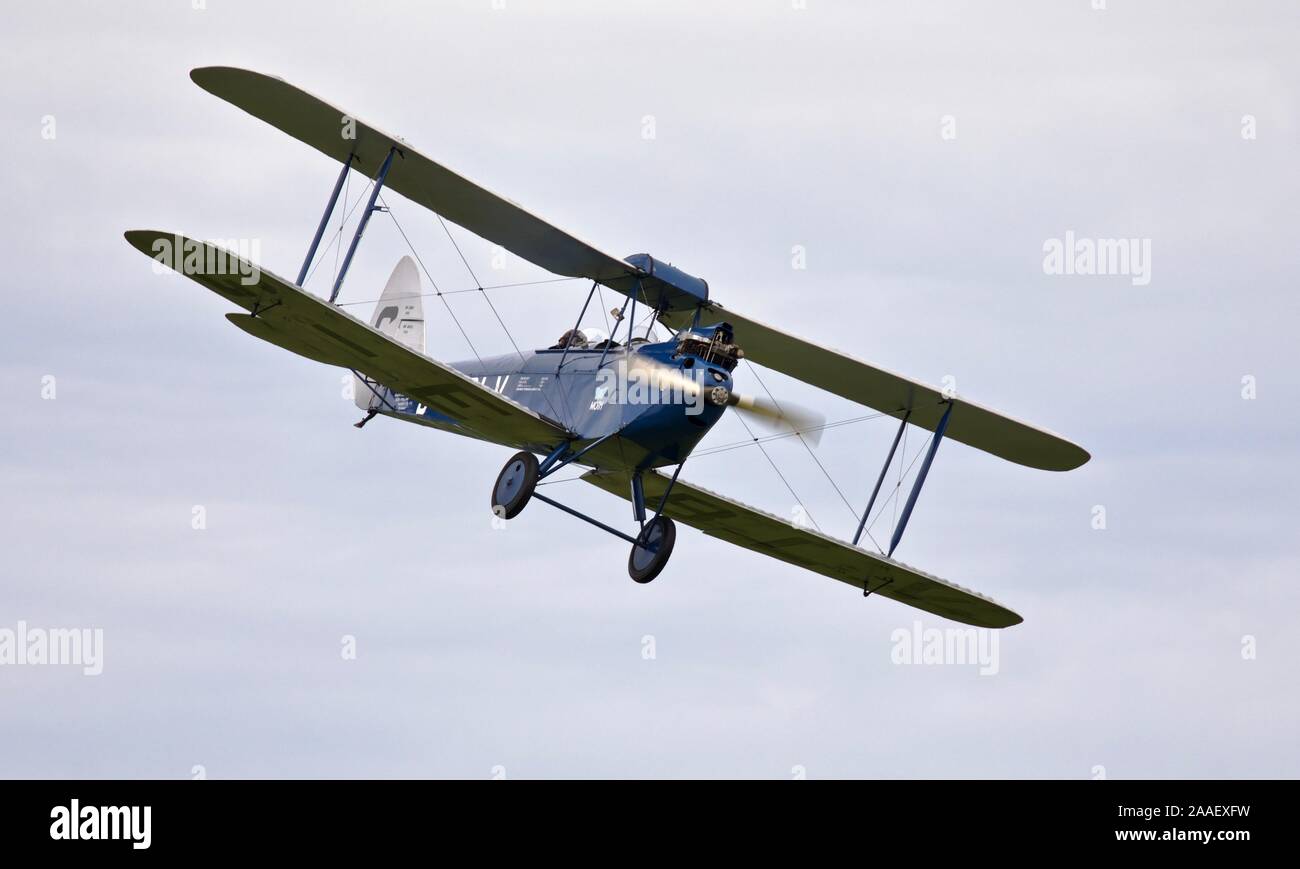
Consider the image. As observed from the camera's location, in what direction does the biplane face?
facing the viewer and to the right of the viewer
